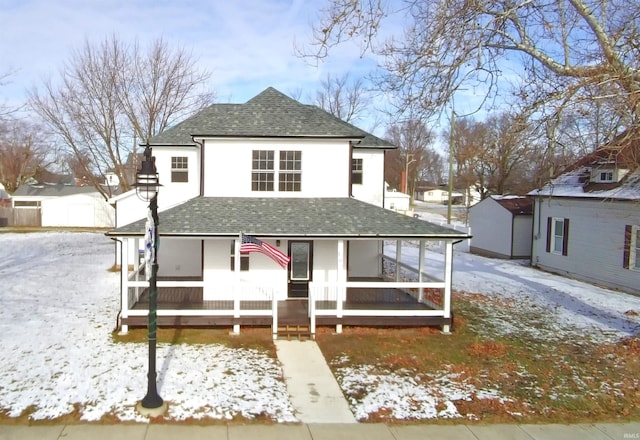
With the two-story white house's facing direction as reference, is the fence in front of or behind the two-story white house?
behind

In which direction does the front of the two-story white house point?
toward the camera

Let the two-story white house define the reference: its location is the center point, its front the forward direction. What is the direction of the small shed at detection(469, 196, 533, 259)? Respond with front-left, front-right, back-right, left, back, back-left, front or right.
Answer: back-left

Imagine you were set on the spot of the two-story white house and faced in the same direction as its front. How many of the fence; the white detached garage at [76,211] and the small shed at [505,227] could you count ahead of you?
0

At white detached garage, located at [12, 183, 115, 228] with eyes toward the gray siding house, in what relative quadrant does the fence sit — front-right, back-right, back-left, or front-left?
back-right

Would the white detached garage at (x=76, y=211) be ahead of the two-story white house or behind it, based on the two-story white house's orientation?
behind

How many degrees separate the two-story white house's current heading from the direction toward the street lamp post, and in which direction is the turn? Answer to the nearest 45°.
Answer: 0° — it already faces it

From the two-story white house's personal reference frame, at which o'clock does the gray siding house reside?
The gray siding house is roughly at 8 o'clock from the two-story white house.
